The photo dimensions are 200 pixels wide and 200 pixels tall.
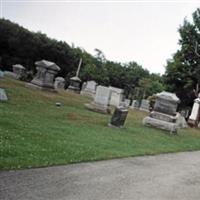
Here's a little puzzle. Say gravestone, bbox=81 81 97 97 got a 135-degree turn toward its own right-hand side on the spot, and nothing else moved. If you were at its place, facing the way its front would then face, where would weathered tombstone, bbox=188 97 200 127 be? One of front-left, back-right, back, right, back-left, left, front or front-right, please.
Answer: back

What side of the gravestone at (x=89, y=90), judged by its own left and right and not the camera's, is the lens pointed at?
front

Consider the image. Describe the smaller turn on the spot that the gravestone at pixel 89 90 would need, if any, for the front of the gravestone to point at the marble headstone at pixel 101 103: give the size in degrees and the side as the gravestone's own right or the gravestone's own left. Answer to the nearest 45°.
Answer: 0° — it already faces it

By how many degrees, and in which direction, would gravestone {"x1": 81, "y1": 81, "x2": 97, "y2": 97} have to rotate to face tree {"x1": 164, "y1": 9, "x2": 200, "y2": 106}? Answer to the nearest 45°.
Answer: approximately 90° to its left

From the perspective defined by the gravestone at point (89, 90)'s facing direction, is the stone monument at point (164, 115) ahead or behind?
ahead

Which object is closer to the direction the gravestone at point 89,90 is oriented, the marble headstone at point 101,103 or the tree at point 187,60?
the marble headstone

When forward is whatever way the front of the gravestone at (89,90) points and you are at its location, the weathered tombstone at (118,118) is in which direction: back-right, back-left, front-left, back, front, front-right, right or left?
front
